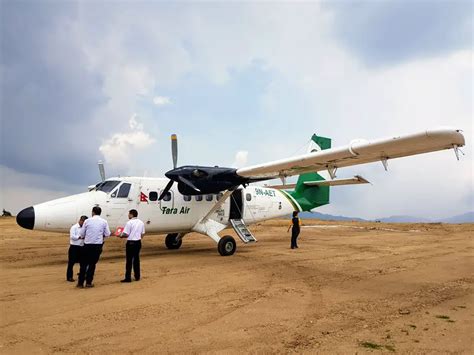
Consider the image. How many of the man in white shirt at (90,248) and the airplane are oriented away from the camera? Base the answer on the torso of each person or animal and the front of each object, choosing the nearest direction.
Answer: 1

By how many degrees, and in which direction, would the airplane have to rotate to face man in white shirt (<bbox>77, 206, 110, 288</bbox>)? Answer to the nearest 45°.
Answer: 0° — it already faces them

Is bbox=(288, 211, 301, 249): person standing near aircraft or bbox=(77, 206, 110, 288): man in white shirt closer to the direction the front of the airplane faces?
the man in white shirt

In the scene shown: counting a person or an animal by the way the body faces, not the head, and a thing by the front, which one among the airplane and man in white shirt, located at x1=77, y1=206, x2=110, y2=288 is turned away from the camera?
the man in white shirt

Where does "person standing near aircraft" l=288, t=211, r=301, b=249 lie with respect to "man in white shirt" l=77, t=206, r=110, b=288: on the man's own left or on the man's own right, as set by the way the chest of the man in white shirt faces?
on the man's own right

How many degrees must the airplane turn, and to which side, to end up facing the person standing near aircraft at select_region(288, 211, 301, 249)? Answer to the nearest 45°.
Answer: approximately 180°

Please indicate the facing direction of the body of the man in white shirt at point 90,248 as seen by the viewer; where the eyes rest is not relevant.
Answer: away from the camera
